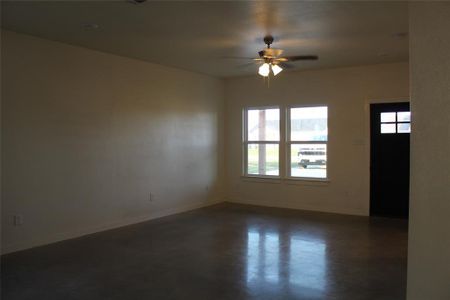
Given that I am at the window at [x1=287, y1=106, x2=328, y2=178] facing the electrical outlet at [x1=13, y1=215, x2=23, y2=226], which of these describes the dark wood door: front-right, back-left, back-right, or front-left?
back-left
